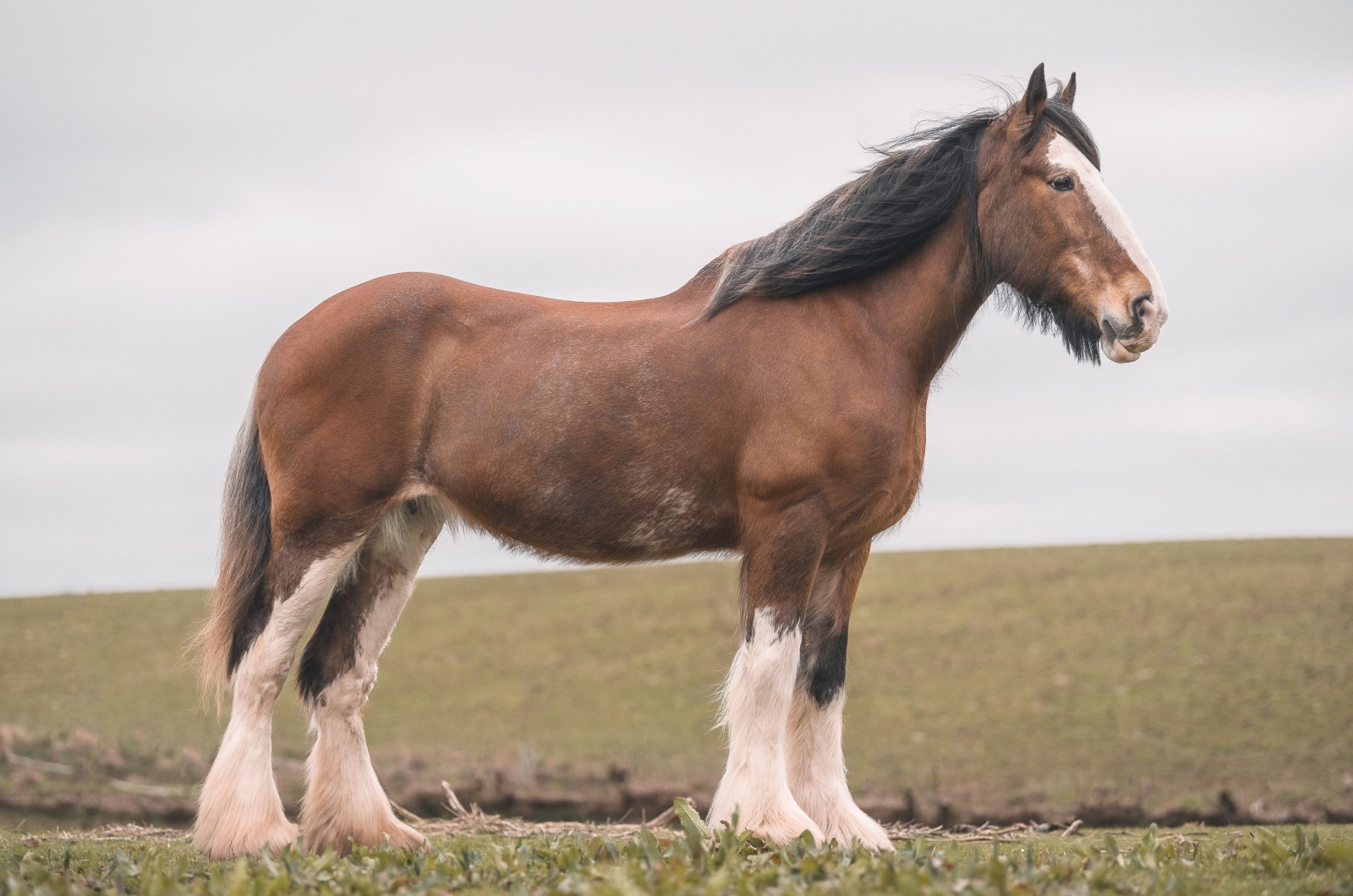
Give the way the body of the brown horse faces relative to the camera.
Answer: to the viewer's right
